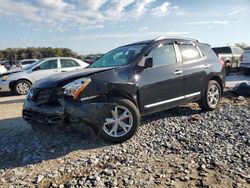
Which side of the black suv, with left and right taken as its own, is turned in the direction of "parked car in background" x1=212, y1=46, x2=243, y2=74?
back

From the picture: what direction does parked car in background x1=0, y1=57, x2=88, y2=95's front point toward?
to the viewer's left

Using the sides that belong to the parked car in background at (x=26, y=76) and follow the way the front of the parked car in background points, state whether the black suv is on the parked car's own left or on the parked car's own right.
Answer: on the parked car's own left

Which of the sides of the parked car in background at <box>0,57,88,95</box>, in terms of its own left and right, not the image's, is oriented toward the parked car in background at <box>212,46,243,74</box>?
back

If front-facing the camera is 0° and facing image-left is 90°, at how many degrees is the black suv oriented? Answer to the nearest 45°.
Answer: approximately 45°

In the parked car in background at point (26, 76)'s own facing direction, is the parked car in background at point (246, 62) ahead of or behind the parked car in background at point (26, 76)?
behind
